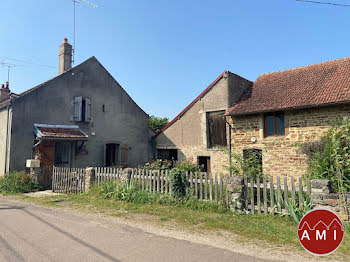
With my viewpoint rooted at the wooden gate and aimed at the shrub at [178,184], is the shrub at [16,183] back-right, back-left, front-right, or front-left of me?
back-right

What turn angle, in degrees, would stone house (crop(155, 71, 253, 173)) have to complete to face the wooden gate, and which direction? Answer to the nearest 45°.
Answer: approximately 45° to its right

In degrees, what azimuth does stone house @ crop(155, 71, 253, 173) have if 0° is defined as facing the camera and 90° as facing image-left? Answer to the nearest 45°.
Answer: approximately 0°

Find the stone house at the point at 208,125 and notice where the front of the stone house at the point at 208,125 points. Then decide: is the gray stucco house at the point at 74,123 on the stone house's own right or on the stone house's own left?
on the stone house's own right

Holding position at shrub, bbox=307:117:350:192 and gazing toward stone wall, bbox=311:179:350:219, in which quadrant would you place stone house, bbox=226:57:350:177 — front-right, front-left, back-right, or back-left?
back-right
